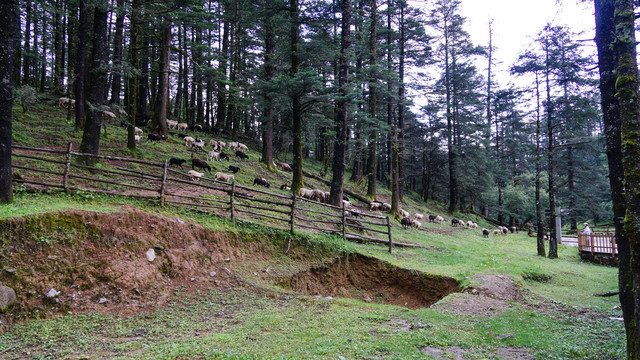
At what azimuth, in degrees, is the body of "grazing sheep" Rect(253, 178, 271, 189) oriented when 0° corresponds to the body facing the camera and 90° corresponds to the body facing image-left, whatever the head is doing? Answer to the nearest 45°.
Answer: approximately 270°

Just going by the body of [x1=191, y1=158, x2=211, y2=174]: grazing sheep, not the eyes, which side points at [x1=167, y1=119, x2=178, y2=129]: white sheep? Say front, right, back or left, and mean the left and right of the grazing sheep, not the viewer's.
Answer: left

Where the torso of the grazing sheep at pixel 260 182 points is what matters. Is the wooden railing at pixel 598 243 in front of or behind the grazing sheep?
in front

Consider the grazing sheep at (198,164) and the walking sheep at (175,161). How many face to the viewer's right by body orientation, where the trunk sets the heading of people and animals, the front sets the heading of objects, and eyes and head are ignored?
2

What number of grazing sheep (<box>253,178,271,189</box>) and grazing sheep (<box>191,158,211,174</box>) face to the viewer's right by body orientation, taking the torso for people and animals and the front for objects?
2

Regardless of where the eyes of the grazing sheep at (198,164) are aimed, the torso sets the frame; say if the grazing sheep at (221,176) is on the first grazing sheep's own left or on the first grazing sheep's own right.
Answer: on the first grazing sheep's own right

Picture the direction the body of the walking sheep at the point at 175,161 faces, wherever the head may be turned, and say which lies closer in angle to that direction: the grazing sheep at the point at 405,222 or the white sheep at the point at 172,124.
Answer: the grazing sheep

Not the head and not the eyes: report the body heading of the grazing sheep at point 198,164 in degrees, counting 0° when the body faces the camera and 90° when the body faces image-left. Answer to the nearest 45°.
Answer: approximately 270°
